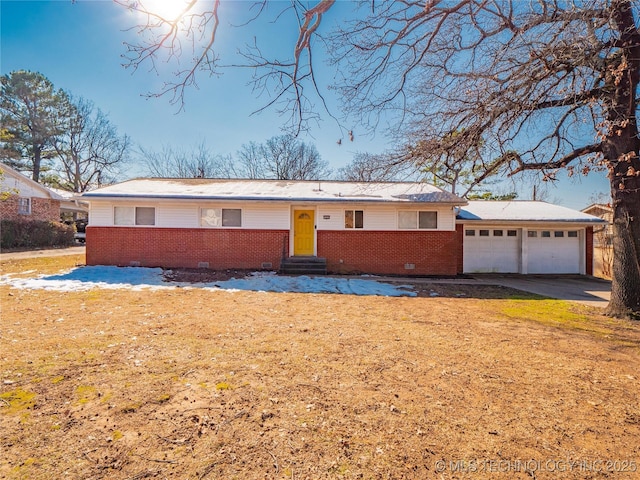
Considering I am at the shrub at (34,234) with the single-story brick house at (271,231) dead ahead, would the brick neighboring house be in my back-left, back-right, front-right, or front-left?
back-left

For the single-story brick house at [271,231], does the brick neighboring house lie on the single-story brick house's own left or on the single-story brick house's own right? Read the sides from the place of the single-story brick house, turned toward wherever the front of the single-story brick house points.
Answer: on the single-story brick house's own right

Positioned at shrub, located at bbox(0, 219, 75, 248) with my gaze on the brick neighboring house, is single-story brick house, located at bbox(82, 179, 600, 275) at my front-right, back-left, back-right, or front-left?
back-right

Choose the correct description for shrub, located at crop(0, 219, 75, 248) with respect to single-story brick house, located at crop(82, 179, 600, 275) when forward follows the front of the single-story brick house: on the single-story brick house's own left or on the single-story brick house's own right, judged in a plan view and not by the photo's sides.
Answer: on the single-story brick house's own right

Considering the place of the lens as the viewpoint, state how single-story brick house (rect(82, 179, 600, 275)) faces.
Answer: facing the viewer
